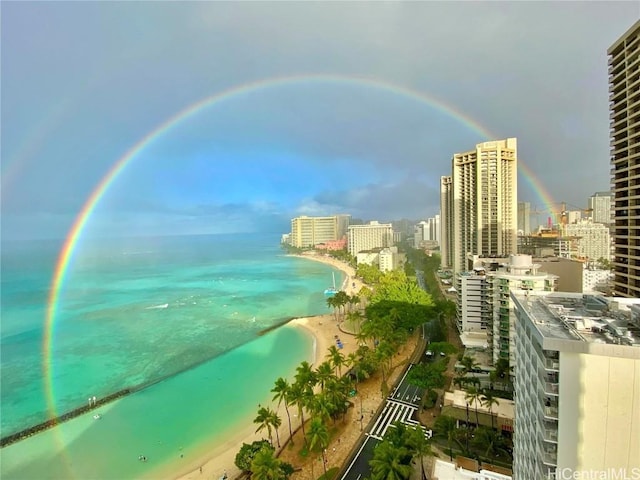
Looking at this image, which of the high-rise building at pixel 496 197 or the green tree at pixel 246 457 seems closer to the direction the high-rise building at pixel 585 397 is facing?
the green tree

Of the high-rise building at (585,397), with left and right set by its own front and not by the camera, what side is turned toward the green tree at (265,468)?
front

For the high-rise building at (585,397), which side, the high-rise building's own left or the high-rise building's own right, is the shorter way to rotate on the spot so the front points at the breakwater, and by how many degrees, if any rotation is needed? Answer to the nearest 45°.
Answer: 0° — it already faces it

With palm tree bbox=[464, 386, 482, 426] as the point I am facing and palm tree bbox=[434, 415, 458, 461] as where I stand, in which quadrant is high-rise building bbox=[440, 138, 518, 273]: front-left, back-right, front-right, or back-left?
front-left

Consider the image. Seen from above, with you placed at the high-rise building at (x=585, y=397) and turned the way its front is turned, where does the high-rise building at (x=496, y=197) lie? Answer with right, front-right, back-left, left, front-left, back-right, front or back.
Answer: right

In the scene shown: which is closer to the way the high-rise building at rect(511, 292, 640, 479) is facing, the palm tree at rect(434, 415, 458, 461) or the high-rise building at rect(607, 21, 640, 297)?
the palm tree

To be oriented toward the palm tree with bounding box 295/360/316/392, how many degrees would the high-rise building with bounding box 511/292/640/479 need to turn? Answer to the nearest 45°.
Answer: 0° — it already faces it

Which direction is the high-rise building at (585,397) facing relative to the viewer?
to the viewer's left

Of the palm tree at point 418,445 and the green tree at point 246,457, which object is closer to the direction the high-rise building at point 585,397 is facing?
the green tree

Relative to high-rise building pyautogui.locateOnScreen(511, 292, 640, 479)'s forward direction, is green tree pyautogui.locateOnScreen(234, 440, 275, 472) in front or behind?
in front

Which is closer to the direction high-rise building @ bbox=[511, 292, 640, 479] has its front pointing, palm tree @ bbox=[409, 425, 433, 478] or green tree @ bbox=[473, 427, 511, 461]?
the palm tree

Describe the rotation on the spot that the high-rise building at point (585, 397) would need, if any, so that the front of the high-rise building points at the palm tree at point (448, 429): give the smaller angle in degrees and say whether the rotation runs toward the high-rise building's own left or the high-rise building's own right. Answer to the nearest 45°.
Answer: approximately 45° to the high-rise building's own right

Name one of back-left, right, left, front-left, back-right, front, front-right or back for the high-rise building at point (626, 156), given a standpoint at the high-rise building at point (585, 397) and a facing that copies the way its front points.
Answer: right

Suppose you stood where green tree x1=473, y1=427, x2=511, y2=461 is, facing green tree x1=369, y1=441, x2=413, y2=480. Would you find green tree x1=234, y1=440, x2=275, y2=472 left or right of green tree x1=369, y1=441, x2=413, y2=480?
right

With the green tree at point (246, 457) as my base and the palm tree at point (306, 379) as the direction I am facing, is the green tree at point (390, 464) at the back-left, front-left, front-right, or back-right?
front-right
